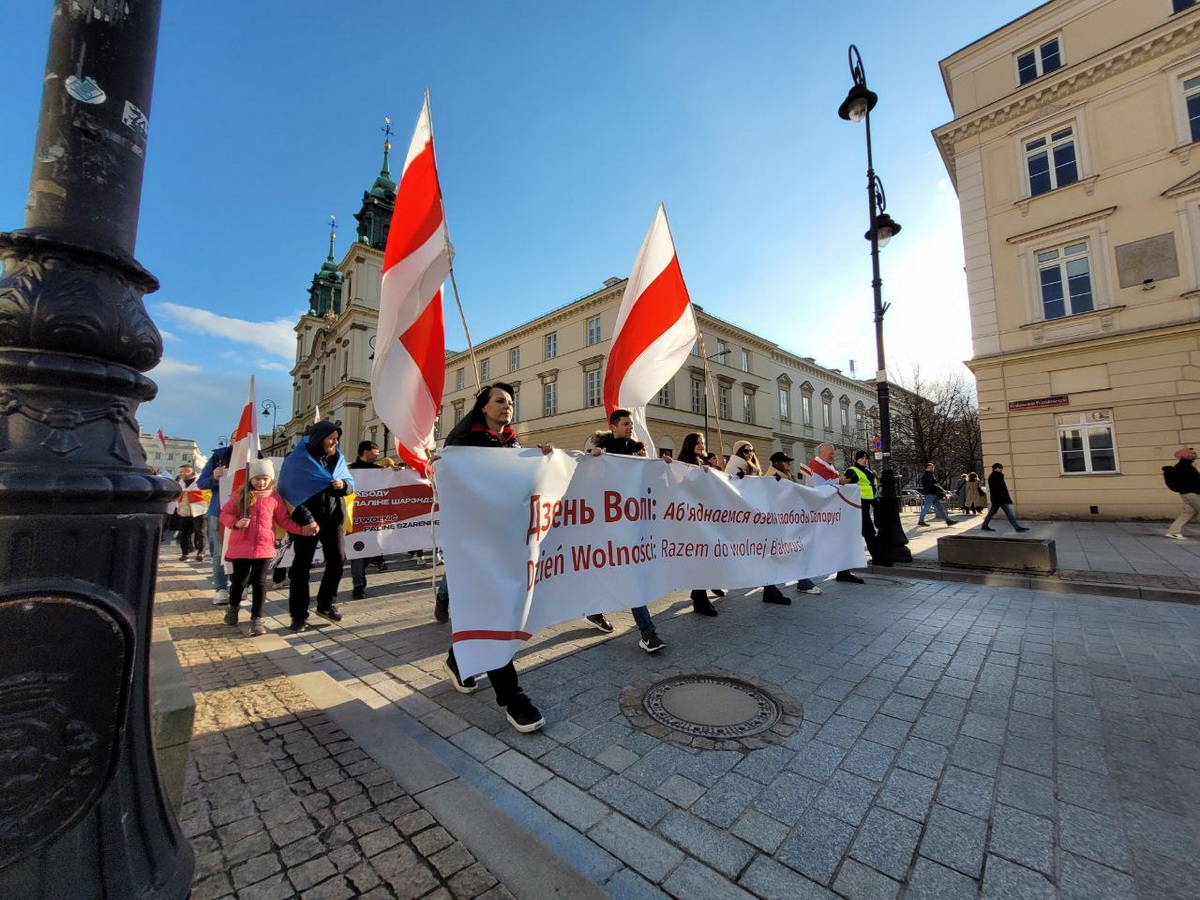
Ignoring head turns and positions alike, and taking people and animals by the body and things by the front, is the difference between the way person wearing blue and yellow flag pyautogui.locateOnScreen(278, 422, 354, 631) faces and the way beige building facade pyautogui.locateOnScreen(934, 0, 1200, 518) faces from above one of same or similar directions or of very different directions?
very different directions

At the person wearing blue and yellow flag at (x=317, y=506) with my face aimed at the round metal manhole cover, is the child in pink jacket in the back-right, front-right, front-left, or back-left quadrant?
back-right

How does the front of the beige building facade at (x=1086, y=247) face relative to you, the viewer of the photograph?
facing the viewer and to the left of the viewer

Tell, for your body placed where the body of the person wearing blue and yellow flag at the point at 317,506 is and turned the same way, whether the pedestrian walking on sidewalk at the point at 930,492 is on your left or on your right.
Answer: on your left

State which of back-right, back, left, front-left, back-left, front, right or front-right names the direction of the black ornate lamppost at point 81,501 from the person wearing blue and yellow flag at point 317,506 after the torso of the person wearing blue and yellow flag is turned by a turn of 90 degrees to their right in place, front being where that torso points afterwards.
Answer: front-left

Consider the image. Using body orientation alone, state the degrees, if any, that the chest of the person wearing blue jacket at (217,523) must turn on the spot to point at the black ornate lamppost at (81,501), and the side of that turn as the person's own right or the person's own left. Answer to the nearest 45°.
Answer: approximately 45° to the person's own right

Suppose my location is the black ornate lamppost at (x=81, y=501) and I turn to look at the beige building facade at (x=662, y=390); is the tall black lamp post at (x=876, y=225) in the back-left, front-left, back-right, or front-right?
front-right

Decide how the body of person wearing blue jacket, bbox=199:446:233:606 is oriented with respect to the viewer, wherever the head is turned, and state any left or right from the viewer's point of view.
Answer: facing the viewer and to the right of the viewer

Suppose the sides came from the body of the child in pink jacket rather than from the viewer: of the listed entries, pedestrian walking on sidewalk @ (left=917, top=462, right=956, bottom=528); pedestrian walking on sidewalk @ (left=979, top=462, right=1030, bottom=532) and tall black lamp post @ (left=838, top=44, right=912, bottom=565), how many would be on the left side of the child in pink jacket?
3

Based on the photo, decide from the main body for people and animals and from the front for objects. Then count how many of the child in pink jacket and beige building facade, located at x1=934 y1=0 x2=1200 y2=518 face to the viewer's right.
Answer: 0

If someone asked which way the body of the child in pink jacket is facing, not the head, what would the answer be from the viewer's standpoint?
toward the camera

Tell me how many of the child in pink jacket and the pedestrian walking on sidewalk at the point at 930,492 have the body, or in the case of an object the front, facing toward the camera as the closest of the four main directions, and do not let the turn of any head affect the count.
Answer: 1
